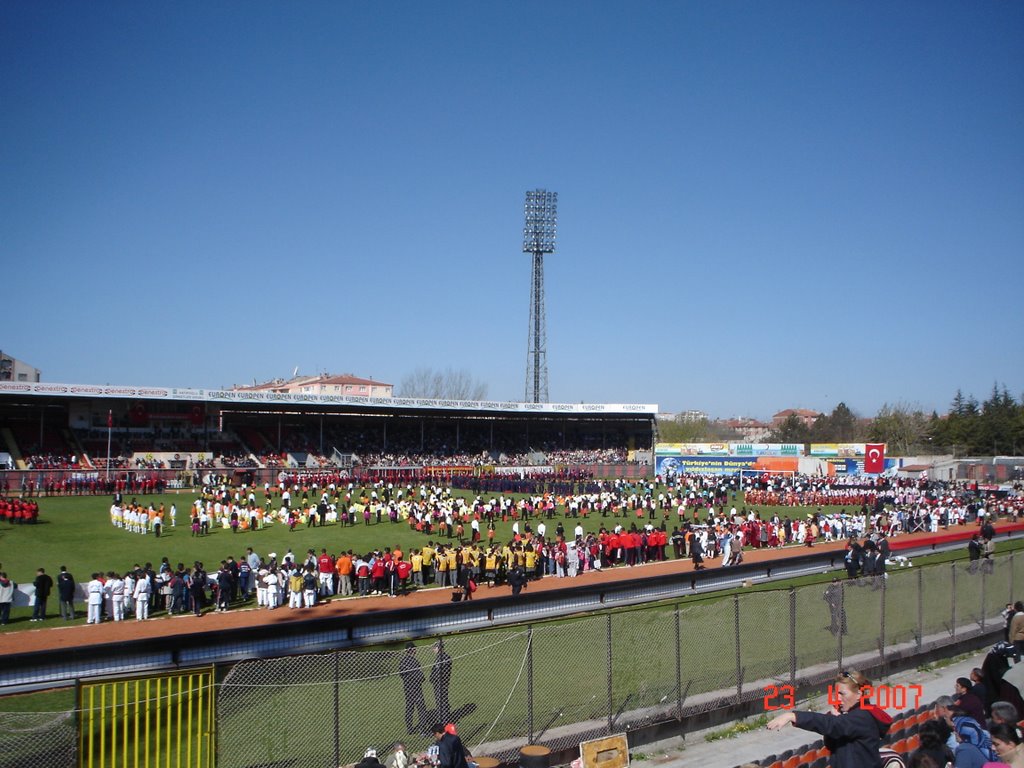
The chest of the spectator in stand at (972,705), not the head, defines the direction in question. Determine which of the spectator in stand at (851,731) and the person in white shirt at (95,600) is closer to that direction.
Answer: the person in white shirt

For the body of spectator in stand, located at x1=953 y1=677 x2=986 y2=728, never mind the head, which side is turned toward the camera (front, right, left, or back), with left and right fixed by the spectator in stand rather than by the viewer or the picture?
left

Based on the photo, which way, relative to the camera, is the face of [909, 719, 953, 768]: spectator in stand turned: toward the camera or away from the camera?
away from the camera

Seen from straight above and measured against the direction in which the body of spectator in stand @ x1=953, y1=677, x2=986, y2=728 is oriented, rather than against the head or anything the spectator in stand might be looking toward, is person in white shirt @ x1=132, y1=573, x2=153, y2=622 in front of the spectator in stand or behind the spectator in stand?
in front

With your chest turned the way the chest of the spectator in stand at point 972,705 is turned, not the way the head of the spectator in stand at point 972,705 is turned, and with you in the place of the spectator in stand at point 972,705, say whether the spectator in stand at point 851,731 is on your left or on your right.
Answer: on your left

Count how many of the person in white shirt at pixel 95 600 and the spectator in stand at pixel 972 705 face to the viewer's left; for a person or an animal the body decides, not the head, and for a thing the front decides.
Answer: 1

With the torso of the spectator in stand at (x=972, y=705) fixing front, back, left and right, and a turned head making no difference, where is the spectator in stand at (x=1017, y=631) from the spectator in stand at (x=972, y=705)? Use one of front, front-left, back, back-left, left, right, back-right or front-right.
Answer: right
